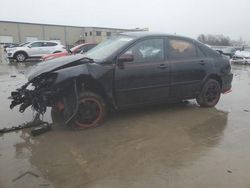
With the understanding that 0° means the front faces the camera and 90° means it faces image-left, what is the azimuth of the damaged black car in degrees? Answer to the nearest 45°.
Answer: approximately 45°

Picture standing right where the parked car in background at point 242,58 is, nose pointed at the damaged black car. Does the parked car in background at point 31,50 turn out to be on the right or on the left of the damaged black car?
right

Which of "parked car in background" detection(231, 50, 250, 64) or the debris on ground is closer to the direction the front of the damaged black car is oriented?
the debris on ground

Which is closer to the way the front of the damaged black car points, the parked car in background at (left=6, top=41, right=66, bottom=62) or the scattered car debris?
the scattered car debris

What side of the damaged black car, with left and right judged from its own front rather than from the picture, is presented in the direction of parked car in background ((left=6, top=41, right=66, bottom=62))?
right

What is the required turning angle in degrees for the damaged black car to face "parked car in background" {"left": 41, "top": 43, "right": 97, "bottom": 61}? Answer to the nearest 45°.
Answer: approximately 135° to its right

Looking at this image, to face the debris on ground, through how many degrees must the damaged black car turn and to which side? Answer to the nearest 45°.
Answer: approximately 45° to its right

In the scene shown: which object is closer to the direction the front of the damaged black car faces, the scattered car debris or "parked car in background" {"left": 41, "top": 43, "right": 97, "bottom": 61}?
the scattered car debris

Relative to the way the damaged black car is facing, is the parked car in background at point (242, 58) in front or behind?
behind
